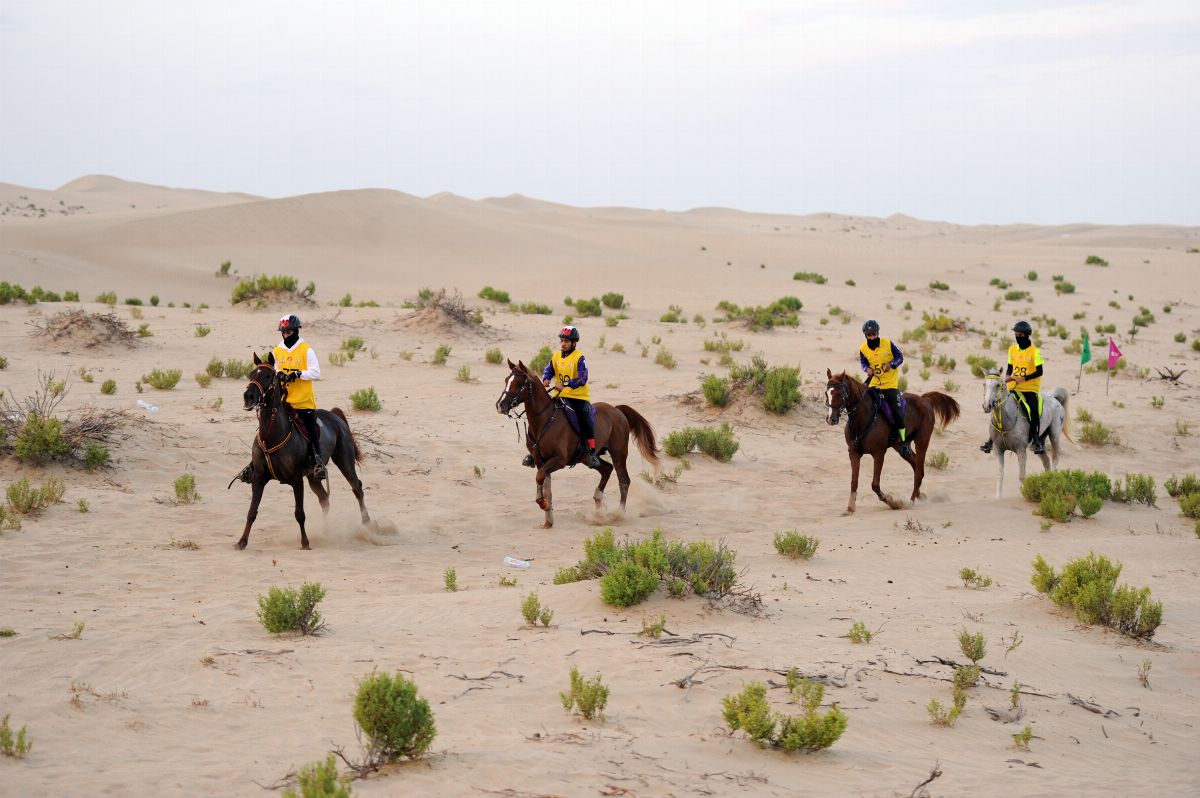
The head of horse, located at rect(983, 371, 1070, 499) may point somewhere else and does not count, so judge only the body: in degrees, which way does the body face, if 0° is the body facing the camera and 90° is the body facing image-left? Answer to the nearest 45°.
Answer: approximately 45°

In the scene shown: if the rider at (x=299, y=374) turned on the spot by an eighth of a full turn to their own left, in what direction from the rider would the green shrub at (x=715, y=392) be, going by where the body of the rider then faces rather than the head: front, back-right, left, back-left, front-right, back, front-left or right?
back-left

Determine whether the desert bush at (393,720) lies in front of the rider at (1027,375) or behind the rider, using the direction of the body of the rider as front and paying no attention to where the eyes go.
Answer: in front

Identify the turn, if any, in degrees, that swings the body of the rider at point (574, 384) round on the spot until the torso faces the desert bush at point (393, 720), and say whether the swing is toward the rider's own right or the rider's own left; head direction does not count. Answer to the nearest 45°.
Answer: approximately 45° to the rider's own left

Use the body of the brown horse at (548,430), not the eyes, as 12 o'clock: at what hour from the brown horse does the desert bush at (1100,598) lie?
The desert bush is roughly at 9 o'clock from the brown horse.

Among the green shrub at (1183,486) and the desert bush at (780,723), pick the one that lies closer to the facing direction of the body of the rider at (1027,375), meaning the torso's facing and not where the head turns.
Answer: the desert bush

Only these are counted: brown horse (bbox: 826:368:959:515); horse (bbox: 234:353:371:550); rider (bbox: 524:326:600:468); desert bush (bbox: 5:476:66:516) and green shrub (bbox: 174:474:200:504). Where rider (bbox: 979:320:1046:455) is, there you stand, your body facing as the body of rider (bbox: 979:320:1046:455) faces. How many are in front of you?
5

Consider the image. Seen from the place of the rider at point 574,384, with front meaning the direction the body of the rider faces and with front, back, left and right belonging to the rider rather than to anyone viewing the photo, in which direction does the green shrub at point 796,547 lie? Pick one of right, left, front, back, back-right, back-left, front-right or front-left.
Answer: left
